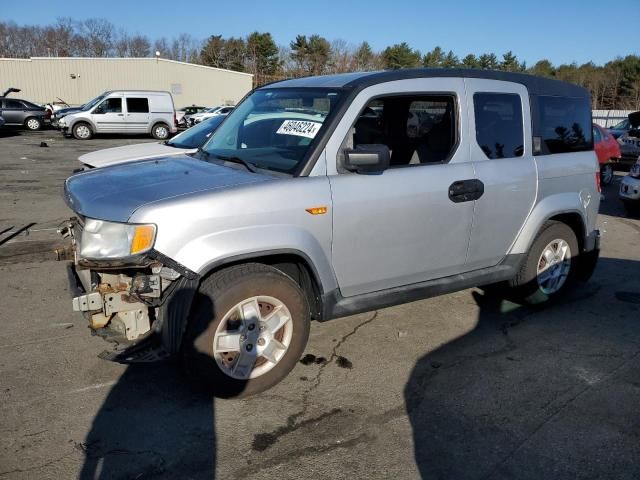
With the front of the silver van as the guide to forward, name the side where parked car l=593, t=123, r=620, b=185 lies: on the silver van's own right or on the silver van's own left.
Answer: on the silver van's own left

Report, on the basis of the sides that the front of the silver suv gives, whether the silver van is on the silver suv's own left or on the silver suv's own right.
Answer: on the silver suv's own right

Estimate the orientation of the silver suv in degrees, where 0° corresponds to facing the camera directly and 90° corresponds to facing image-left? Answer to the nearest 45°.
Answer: approximately 45°

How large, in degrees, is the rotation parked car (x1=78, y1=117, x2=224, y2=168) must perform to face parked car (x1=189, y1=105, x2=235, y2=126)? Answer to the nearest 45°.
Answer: approximately 135° to its right

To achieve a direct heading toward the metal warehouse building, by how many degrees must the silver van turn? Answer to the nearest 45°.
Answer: approximately 90° to its right

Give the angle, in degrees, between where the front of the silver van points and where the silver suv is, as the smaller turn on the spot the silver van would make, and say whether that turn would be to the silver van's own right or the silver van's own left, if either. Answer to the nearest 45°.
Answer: approximately 90° to the silver van's own left

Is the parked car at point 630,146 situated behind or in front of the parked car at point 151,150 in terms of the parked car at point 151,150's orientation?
behind

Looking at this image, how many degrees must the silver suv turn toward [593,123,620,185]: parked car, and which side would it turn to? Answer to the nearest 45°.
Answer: approximately 180°

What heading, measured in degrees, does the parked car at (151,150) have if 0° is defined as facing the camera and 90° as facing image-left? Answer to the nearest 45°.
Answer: approximately 45°

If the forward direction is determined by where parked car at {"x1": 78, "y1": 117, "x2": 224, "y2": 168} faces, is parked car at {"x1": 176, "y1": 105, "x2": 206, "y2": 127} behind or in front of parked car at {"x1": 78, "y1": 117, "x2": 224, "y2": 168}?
behind

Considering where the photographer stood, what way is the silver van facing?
facing to the left of the viewer
